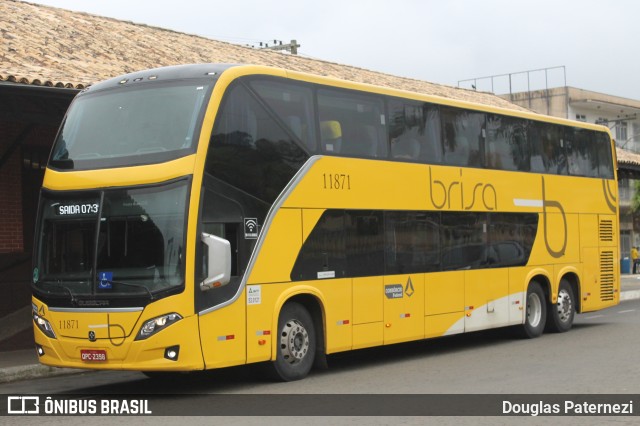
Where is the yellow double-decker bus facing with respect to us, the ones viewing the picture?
facing the viewer and to the left of the viewer

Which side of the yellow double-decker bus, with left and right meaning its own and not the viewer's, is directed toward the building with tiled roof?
right
